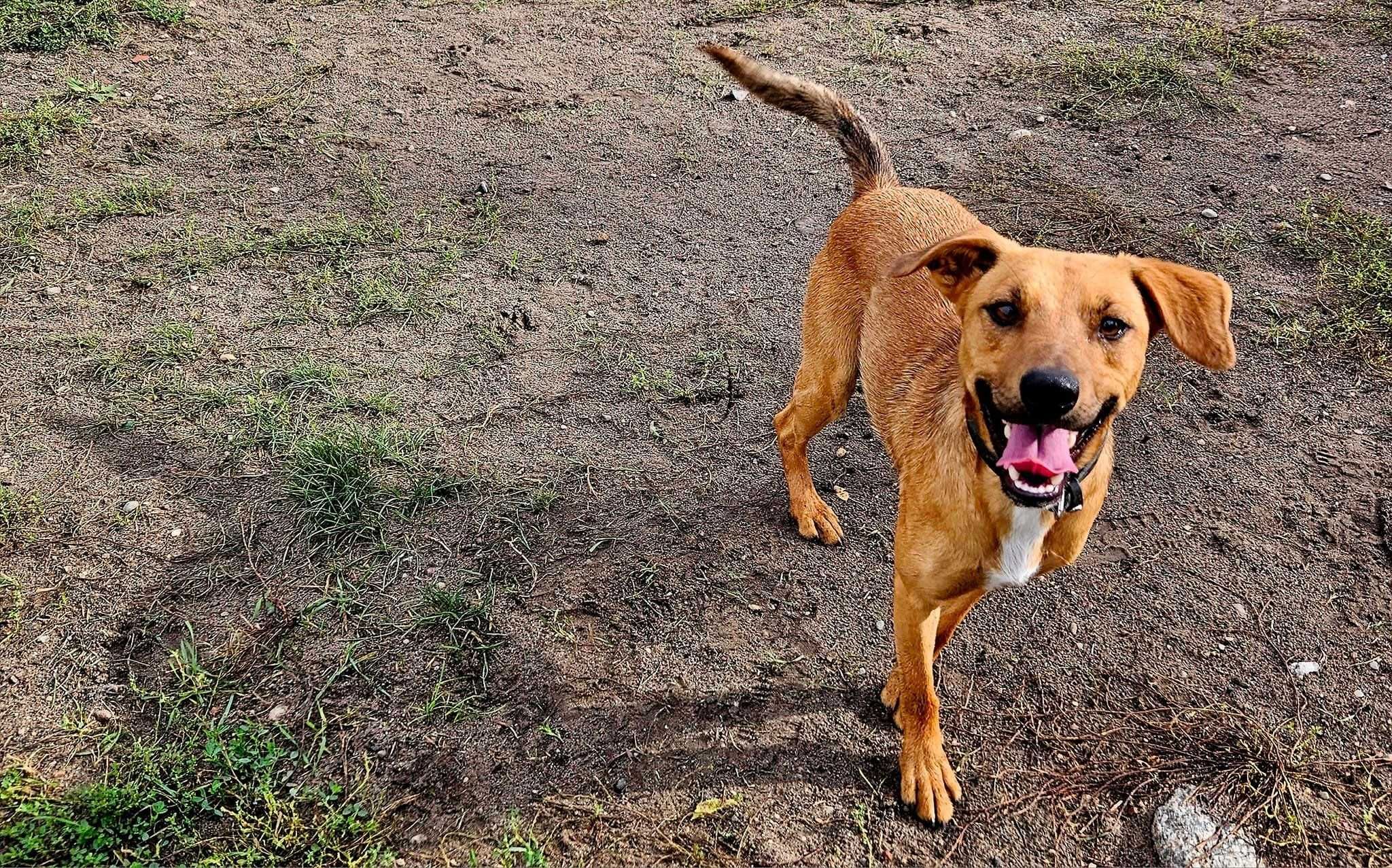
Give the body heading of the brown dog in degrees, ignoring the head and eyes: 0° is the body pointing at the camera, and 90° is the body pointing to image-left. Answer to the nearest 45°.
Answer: approximately 315°
